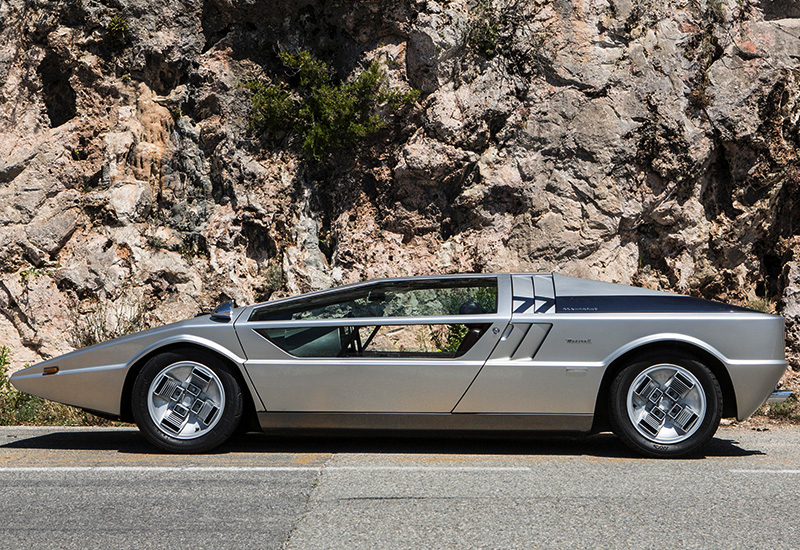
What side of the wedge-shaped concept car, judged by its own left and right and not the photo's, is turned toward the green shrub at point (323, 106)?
right

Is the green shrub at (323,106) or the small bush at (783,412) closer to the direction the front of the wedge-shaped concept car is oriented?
the green shrub

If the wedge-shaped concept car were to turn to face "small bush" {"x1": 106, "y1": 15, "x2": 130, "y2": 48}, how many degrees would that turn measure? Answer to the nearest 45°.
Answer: approximately 45° to its right

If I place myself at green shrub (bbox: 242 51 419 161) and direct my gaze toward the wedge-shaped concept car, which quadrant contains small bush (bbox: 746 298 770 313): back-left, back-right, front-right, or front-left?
front-left

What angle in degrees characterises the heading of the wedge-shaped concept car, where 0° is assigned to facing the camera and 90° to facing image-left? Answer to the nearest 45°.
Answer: approximately 90°

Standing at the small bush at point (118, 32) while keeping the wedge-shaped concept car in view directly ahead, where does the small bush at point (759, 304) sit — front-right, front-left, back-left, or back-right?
front-left

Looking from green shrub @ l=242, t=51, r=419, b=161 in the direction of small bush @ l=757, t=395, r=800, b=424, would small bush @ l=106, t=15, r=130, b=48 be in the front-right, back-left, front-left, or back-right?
back-right

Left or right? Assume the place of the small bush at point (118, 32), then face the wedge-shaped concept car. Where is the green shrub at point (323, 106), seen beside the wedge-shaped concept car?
left
